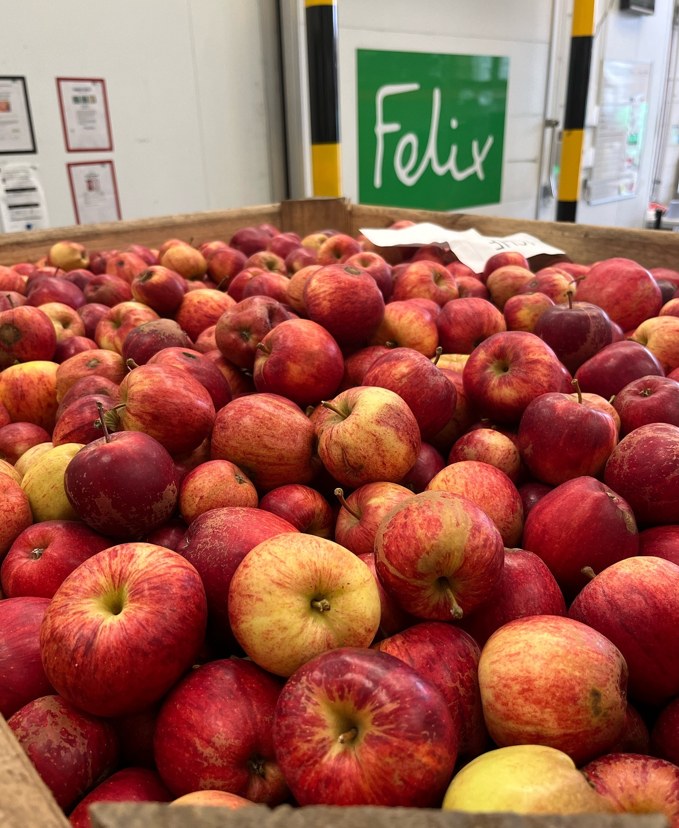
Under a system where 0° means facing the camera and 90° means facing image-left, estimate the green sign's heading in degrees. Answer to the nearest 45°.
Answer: approximately 0°

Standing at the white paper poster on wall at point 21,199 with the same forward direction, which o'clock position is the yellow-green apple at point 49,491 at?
The yellow-green apple is roughly at 12 o'clock from the white paper poster on wall.

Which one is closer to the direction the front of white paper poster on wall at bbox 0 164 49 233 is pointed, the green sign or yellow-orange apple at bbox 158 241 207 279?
the yellow-orange apple

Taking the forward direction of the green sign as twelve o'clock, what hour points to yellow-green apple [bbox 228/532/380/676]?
The yellow-green apple is roughly at 12 o'clock from the green sign.

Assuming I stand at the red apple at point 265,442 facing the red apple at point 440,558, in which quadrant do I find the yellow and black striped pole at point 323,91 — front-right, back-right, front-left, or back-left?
back-left

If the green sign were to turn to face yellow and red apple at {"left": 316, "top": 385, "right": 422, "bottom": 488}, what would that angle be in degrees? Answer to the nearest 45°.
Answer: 0° — it already faces it

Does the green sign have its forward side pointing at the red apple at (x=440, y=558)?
yes

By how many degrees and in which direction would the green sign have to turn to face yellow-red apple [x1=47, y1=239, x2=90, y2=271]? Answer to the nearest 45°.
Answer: approximately 45° to its right

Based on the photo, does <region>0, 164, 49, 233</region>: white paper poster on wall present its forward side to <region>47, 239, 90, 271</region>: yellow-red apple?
yes

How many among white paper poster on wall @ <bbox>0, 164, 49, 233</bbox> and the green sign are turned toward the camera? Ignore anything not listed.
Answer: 2
